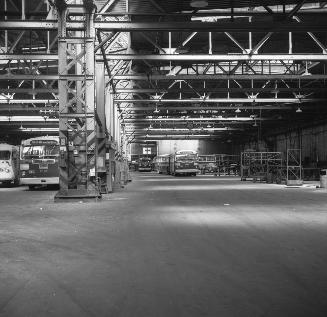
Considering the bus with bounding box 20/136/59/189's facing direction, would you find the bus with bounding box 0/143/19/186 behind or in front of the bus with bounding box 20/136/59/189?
behind

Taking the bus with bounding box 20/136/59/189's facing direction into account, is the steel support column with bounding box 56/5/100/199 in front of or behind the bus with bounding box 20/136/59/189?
in front

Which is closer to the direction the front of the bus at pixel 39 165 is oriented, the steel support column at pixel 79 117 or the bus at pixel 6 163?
the steel support column

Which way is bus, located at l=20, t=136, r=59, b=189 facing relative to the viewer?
toward the camera
